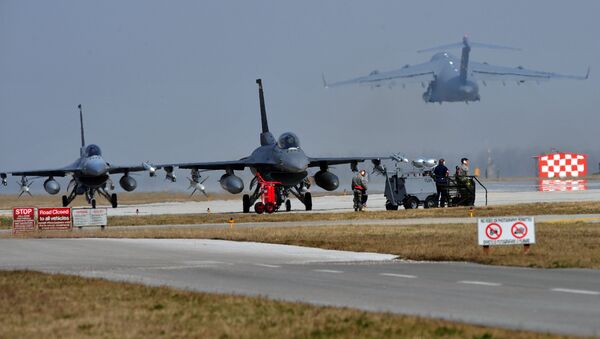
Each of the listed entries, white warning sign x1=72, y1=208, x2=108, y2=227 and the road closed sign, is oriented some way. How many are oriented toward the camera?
2

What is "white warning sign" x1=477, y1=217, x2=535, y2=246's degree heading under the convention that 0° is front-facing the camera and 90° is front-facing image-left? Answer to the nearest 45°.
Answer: approximately 0°

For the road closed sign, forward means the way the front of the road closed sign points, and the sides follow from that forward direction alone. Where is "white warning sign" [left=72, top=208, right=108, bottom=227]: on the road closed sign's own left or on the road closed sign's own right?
on the road closed sign's own left

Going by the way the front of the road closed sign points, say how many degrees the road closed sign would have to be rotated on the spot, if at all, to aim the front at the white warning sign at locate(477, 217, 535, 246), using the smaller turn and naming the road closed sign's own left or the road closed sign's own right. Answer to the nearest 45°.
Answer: approximately 45° to the road closed sign's own left

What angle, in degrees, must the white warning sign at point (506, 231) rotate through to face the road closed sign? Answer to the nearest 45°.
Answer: approximately 135° to its right

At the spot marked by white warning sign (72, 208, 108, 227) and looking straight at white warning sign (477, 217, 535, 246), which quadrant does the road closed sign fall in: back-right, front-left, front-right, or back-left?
back-right

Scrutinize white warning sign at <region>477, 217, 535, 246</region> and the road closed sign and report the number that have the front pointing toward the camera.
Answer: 2

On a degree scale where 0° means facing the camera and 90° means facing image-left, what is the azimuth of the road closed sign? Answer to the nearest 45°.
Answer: approximately 0°
